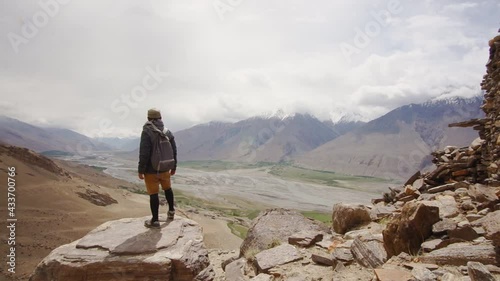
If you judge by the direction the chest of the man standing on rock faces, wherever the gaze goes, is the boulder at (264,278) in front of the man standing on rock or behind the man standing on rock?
behind

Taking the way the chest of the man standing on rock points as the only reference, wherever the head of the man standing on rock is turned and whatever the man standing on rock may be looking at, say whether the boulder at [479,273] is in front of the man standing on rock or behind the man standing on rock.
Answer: behind

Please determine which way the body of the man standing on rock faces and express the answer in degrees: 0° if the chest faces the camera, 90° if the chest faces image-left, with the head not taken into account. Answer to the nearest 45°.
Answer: approximately 135°

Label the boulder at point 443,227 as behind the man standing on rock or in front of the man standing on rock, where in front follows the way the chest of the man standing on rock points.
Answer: behind

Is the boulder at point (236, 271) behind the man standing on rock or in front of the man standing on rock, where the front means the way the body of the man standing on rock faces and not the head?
behind
